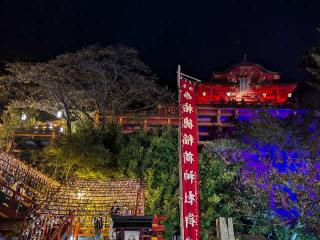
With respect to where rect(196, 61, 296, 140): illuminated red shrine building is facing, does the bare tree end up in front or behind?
in front

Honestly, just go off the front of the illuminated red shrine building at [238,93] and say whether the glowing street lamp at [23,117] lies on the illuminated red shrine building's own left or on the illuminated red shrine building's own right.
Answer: on the illuminated red shrine building's own right

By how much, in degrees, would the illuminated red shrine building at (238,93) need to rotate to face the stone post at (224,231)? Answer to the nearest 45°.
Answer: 0° — it already faces it

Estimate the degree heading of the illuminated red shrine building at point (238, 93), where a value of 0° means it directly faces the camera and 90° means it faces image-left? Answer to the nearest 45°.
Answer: approximately 0°

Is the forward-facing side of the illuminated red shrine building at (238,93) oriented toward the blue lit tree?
yes

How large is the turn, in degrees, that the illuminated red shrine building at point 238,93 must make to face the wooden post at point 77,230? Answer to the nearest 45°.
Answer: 0° — it already faces it

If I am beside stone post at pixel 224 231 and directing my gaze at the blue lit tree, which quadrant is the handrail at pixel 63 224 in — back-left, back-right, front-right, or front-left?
back-left

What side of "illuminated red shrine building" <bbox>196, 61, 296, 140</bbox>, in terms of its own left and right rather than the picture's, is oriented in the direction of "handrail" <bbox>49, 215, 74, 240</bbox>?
front
